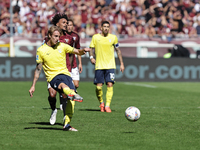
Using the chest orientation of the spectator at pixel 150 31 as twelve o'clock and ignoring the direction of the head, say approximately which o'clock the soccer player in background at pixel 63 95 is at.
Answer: The soccer player in background is roughly at 12 o'clock from the spectator.

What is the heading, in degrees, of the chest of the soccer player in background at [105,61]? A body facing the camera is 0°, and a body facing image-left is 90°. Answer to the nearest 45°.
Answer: approximately 0°

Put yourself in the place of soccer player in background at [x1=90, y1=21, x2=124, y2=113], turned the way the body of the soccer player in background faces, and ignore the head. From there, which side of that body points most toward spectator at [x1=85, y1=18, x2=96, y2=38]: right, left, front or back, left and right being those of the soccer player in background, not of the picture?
back

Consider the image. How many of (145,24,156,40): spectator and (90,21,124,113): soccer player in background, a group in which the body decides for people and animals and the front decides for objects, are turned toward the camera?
2

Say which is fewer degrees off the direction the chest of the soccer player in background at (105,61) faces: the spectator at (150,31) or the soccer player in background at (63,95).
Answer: the soccer player in background

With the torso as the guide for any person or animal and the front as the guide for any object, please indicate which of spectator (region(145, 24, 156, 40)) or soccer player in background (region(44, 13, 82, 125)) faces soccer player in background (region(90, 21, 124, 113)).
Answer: the spectator

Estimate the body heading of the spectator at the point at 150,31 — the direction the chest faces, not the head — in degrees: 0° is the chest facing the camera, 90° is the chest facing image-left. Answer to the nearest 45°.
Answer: approximately 0°

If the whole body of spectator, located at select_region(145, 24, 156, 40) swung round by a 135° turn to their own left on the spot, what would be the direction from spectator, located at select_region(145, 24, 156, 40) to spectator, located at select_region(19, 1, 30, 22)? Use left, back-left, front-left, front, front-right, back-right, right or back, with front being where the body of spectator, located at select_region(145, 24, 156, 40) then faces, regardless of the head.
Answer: back-left
